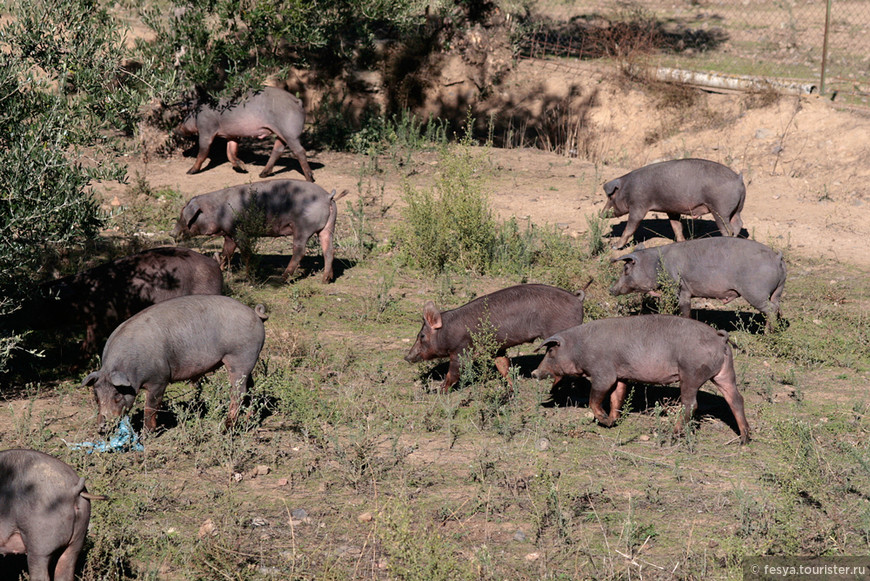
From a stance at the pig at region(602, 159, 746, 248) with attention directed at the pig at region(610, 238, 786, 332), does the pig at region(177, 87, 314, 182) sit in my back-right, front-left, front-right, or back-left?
back-right

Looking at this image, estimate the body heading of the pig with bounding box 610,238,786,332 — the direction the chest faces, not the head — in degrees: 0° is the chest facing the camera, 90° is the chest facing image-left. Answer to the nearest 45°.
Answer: approximately 90°

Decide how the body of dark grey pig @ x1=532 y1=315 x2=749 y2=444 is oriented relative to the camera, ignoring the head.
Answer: to the viewer's left

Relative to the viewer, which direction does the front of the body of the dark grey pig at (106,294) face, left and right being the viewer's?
facing to the left of the viewer

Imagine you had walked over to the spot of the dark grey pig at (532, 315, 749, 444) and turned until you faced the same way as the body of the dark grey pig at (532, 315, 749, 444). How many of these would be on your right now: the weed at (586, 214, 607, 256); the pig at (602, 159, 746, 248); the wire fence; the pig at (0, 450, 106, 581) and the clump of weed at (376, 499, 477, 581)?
3

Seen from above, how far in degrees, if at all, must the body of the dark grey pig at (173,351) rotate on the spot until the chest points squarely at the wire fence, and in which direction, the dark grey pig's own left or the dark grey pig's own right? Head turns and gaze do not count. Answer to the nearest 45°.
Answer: approximately 180°

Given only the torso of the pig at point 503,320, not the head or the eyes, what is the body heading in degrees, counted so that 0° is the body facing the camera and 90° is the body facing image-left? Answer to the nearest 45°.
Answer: approximately 90°

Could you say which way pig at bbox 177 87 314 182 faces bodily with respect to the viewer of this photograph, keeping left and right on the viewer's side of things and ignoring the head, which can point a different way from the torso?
facing to the left of the viewer

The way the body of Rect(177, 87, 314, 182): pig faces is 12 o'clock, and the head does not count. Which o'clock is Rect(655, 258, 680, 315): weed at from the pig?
The weed is roughly at 8 o'clock from the pig.

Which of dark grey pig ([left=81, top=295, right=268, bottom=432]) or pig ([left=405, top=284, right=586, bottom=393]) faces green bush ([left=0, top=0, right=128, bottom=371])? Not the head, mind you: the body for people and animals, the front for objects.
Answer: the pig

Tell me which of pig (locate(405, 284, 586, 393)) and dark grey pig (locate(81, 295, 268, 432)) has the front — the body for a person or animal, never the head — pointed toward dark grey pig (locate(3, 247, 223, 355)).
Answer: the pig

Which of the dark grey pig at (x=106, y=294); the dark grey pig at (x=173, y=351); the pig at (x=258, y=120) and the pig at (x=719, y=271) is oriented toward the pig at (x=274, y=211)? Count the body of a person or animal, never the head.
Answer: the pig at (x=719, y=271)

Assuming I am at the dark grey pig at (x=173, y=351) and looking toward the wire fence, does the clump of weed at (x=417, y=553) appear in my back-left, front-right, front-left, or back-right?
back-right

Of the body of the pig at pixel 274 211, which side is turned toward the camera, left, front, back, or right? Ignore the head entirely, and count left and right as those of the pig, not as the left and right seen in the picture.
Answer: left

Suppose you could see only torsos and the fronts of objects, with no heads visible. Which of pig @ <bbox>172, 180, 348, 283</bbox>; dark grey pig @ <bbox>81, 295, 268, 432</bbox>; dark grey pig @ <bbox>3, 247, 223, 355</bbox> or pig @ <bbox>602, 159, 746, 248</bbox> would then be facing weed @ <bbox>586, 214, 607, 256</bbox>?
pig @ <bbox>602, 159, 746, 248</bbox>
